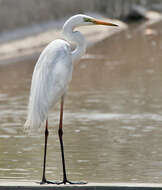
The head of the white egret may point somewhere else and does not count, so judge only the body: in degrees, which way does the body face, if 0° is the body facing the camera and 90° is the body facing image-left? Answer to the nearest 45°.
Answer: approximately 270°
